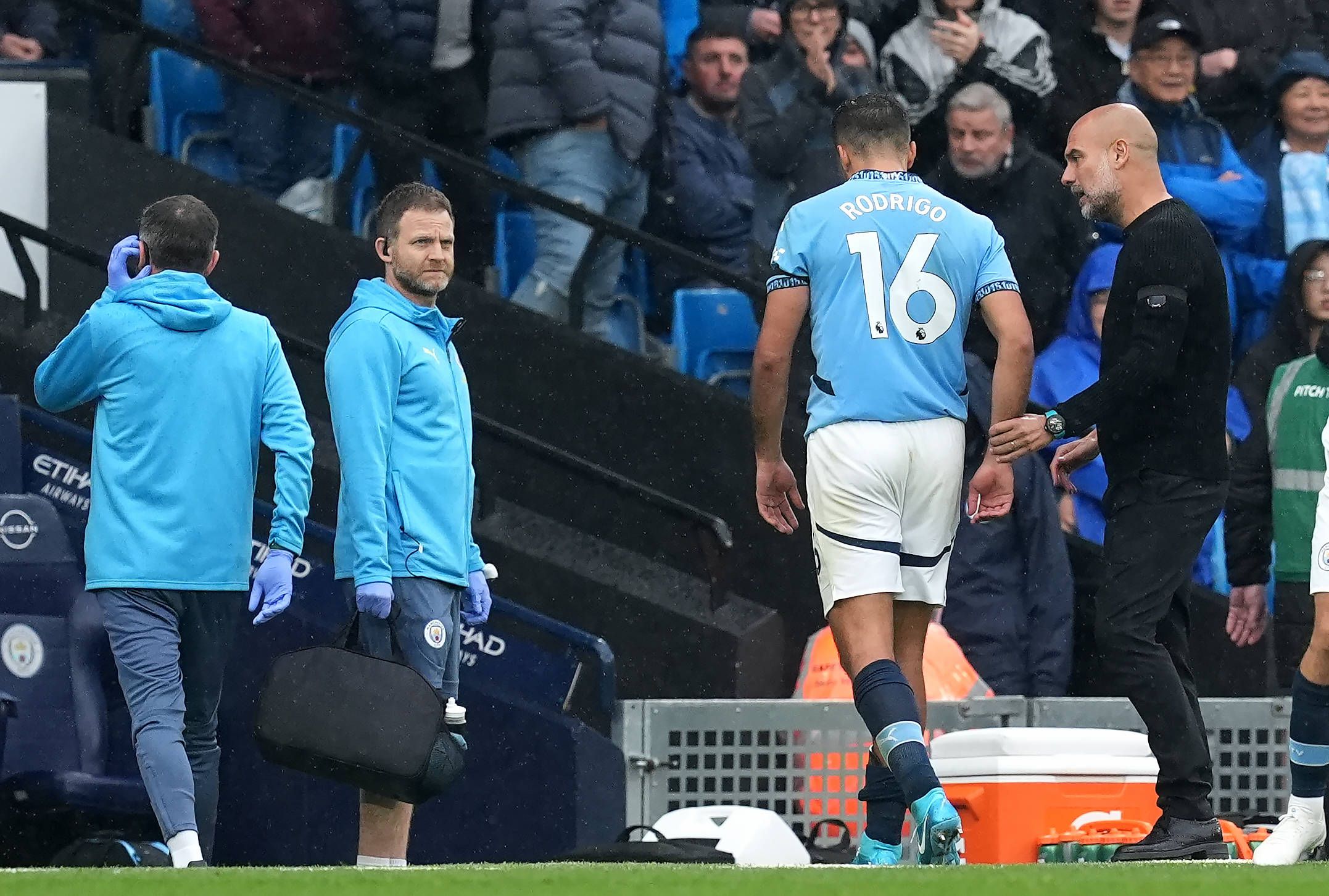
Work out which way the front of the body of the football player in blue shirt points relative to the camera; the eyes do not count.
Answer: away from the camera

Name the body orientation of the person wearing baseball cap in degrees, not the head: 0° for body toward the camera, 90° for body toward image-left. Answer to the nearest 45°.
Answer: approximately 0°

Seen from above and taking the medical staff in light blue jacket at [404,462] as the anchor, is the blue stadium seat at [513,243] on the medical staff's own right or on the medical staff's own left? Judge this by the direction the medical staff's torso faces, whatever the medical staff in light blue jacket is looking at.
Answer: on the medical staff's own left

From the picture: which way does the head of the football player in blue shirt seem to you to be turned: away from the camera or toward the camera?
away from the camera

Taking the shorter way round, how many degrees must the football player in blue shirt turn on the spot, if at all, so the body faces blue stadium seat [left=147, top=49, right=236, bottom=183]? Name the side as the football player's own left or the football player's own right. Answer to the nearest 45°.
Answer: approximately 45° to the football player's own left

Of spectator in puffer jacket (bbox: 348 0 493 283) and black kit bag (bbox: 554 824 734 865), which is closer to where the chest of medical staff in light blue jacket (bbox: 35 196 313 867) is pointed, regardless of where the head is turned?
the spectator in puffer jacket

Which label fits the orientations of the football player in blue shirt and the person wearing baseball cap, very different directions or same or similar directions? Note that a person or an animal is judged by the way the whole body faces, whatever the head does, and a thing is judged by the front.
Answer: very different directions

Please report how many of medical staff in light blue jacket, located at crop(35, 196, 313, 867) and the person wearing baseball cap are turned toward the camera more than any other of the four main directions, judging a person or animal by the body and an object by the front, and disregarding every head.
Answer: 1

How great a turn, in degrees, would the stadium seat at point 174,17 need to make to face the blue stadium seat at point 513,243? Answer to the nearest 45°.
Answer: approximately 45° to its left

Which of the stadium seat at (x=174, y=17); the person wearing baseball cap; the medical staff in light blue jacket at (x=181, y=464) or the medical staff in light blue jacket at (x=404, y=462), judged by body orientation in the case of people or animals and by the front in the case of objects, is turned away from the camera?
the medical staff in light blue jacket at (x=181, y=464)

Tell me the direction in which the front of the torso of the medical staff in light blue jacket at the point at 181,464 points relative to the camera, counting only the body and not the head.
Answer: away from the camera
